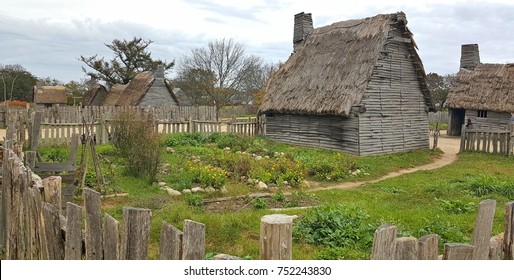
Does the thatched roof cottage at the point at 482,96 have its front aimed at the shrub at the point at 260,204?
yes

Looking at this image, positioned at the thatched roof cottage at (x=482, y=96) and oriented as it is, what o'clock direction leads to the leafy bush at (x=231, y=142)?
The leafy bush is roughly at 1 o'clock from the thatched roof cottage.

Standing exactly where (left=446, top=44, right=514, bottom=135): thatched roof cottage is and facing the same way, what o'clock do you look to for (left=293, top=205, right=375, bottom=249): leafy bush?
The leafy bush is roughly at 12 o'clock from the thatched roof cottage.

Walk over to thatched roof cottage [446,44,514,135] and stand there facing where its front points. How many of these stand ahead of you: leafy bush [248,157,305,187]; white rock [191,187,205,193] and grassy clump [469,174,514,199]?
3

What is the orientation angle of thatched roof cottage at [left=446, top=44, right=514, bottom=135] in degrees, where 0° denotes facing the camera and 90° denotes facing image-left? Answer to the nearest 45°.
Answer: approximately 0°

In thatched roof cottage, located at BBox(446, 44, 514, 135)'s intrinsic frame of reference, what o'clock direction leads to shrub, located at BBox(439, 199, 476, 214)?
The shrub is roughly at 12 o'clock from the thatched roof cottage.

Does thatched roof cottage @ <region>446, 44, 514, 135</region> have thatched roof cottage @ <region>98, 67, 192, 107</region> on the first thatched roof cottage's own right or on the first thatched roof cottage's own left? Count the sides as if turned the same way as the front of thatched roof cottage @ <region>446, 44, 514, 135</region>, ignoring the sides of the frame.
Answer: on the first thatched roof cottage's own right

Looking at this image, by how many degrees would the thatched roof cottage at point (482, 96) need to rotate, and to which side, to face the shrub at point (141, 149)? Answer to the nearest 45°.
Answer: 0° — it already faces it
